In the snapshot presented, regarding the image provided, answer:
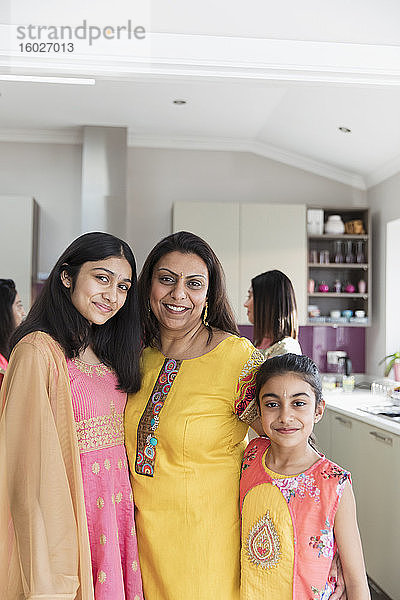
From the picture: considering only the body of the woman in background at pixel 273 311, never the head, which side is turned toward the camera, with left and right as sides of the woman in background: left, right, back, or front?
left

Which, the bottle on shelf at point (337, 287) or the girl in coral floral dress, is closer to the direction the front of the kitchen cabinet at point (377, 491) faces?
the girl in coral floral dress

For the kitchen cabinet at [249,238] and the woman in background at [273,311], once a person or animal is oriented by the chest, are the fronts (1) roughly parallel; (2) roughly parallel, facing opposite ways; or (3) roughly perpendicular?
roughly perpendicular

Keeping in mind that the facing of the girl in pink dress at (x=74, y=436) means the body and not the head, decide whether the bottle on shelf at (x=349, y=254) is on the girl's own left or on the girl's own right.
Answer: on the girl's own left

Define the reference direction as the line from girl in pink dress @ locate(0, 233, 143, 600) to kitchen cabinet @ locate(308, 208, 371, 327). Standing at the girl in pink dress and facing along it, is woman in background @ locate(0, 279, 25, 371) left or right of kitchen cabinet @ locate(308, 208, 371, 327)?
left

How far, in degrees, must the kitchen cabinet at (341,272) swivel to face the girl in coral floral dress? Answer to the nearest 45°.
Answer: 0° — it already faces them

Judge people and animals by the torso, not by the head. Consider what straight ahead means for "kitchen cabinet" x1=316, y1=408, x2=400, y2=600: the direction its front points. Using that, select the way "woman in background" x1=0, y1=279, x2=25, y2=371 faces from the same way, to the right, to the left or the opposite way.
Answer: the opposite way

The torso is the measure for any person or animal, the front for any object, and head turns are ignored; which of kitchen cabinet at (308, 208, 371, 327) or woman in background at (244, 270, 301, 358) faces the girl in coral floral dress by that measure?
the kitchen cabinet

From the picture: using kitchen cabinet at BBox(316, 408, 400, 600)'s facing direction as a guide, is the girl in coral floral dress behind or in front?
in front

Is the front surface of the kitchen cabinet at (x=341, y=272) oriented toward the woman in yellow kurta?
yes

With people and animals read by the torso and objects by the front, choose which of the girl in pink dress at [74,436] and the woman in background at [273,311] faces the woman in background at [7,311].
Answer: the woman in background at [273,311]

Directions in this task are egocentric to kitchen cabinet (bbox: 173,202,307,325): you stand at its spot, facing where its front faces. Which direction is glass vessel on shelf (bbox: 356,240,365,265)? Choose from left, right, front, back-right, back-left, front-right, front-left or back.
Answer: left

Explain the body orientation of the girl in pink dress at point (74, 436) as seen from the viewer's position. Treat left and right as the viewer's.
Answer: facing the viewer and to the right of the viewer

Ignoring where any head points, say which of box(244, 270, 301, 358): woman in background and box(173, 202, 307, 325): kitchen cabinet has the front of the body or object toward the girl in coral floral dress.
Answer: the kitchen cabinet

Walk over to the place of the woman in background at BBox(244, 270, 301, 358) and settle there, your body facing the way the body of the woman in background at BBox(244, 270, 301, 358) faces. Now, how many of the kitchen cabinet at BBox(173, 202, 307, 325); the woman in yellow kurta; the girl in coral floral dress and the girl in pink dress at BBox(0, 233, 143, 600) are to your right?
1

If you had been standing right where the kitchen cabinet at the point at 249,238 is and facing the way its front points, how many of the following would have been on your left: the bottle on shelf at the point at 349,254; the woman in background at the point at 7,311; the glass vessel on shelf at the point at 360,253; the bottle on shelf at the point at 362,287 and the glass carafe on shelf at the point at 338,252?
4
